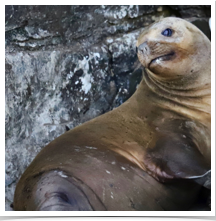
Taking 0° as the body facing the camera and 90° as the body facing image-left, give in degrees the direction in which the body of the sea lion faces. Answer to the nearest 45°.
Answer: approximately 270°
